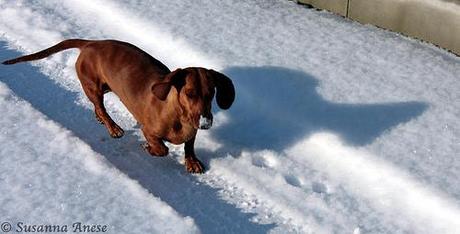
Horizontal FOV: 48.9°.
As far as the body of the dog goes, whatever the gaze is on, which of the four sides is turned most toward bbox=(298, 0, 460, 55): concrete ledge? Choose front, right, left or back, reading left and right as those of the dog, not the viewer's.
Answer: left

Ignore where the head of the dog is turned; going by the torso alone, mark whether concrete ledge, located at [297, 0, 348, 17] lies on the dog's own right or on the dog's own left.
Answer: on the dog's own left

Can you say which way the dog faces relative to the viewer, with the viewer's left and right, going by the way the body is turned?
facing the viewer and to the right of the viewer
